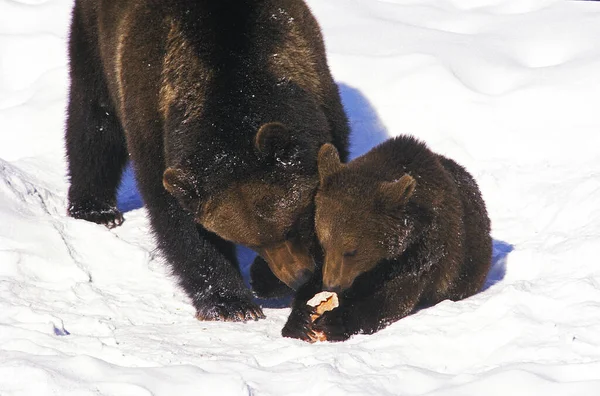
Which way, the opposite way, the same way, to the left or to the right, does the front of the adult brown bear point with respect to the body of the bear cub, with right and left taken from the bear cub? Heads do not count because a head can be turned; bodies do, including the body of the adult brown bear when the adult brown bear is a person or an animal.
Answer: to the left

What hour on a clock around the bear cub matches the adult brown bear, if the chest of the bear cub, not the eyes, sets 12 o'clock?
The adult brown bear is roughly at 2 o'clock from the bear cub.

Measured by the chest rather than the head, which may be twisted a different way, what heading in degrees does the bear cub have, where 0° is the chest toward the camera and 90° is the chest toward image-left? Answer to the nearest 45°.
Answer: approximately 45°

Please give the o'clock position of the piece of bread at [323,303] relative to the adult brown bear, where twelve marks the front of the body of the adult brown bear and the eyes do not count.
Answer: The piece of bread is roughly at 12 o'clock from the adult brown bear.

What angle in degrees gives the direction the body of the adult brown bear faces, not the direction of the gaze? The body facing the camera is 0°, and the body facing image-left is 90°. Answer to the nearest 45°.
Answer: approximately 315°
